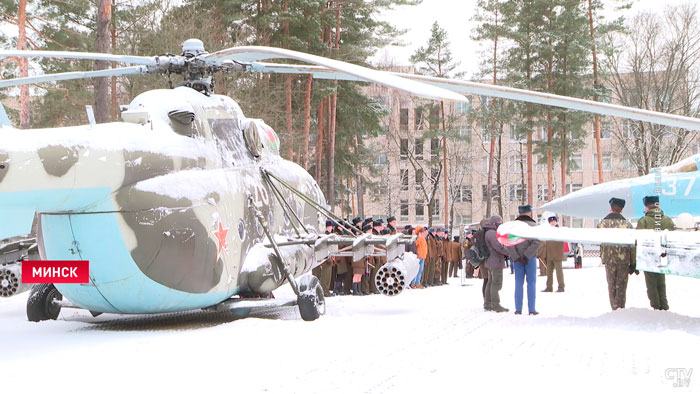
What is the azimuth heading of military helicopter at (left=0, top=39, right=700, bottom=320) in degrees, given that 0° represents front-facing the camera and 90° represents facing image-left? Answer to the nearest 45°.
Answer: approximately 225°

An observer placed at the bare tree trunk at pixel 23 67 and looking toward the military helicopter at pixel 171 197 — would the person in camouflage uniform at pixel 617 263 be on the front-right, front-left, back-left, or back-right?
front-left

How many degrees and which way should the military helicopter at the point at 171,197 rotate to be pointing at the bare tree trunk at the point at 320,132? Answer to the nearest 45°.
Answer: approximately 45° to its left

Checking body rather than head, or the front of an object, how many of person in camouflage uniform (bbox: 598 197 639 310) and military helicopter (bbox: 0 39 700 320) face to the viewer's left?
0

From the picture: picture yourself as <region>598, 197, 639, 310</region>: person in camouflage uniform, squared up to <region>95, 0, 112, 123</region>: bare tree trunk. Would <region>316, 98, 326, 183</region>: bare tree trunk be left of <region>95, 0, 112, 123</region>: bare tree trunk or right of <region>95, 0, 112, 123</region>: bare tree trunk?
right

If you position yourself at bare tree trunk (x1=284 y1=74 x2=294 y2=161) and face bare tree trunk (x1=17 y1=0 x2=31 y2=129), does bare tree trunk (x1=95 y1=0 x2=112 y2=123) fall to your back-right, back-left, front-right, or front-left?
front-left
